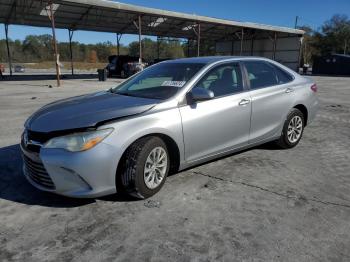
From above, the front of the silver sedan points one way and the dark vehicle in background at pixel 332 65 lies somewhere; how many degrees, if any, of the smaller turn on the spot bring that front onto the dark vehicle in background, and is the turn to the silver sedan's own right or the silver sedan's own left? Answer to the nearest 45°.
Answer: approximately 180°

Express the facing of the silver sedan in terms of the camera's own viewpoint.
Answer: facing the viewer and to the left of the viewer

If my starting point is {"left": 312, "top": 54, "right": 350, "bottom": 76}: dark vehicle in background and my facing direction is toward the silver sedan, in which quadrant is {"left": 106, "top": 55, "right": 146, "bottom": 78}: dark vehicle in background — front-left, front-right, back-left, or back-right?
front-right

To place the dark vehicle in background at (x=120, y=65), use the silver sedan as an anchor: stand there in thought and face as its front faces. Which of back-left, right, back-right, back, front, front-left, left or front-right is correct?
back-right

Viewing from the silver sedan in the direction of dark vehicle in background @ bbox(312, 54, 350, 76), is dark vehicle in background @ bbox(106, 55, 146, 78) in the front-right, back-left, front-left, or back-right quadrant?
front-left
